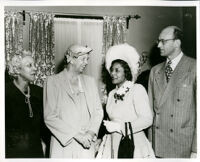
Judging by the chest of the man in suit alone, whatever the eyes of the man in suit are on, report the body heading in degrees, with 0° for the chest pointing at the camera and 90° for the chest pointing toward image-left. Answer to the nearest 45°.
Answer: approximately 45°

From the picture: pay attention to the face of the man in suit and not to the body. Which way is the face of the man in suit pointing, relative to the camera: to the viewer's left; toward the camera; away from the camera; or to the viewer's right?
to the viewer's left

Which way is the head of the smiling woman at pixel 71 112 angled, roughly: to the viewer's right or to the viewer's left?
to the viewer's right

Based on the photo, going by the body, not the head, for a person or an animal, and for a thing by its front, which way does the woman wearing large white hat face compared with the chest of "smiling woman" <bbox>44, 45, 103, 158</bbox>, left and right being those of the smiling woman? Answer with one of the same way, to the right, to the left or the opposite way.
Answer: to the right

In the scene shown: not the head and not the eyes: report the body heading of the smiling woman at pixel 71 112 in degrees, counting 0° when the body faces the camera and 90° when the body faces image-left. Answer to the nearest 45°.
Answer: approximately 315°
